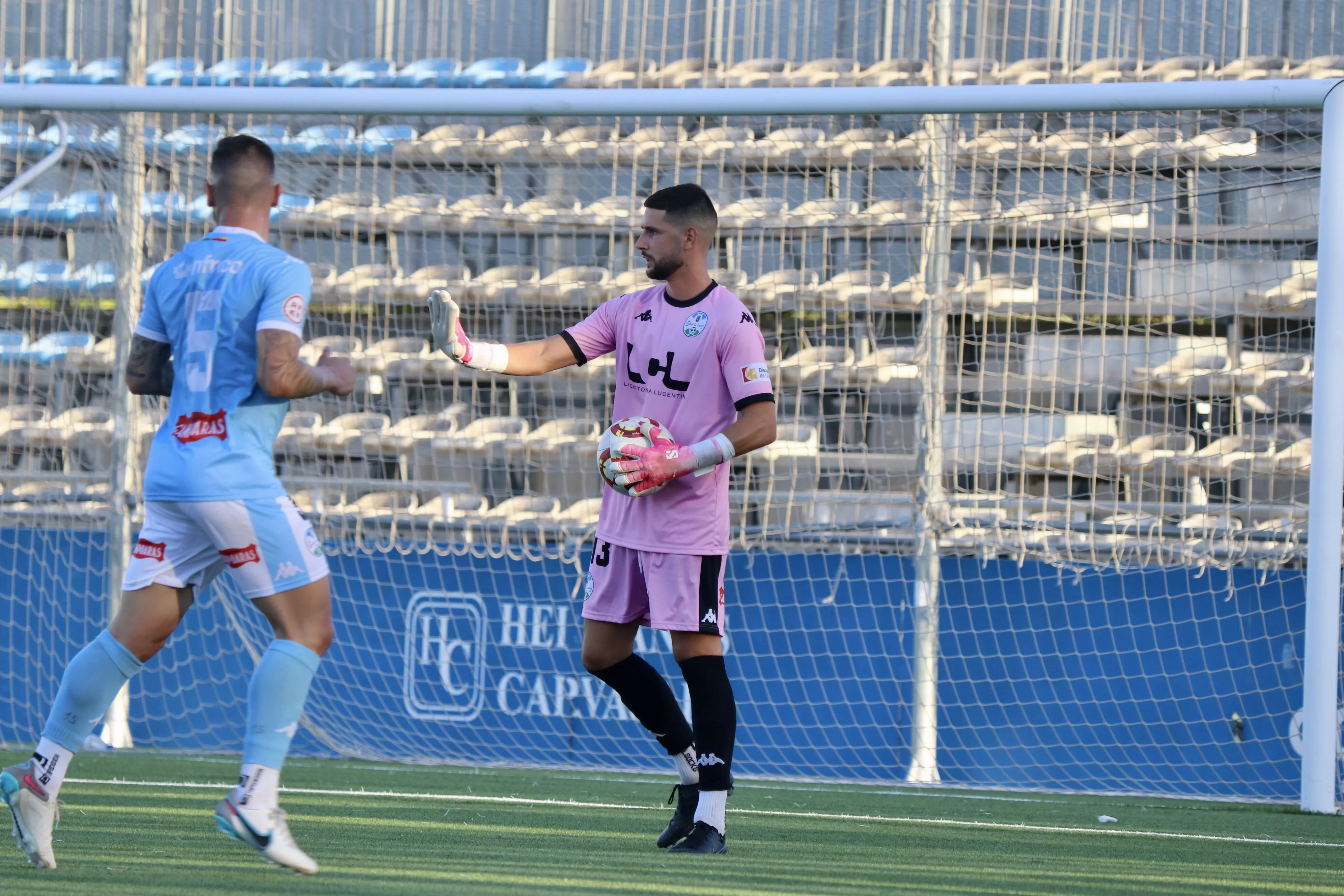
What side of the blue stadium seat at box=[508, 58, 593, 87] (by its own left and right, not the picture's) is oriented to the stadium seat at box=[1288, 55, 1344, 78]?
left

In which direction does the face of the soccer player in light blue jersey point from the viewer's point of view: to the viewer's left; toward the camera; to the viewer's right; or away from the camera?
away from the camera

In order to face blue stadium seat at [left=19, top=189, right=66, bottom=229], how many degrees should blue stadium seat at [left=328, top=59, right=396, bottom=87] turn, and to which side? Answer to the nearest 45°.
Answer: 0° — it already faces it

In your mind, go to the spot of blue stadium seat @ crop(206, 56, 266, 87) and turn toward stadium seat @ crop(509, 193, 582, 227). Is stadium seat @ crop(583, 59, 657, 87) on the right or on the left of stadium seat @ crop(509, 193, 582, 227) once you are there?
left

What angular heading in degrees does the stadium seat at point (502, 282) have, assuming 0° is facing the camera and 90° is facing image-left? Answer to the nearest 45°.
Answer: approximately 45°

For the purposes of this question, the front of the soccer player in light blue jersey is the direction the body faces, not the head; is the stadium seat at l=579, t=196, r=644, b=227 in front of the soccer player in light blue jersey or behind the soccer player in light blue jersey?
in front

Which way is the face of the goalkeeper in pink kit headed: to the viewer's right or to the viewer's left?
to the viewer's left

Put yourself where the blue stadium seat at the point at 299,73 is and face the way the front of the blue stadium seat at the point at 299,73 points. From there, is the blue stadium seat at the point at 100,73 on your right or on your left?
on your right

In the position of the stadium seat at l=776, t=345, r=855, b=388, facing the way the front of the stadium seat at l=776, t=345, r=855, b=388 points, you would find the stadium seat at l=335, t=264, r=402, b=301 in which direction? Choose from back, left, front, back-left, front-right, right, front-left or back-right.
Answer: front-right

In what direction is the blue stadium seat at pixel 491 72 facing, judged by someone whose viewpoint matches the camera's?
facing the viewer and to the left of the viewer
